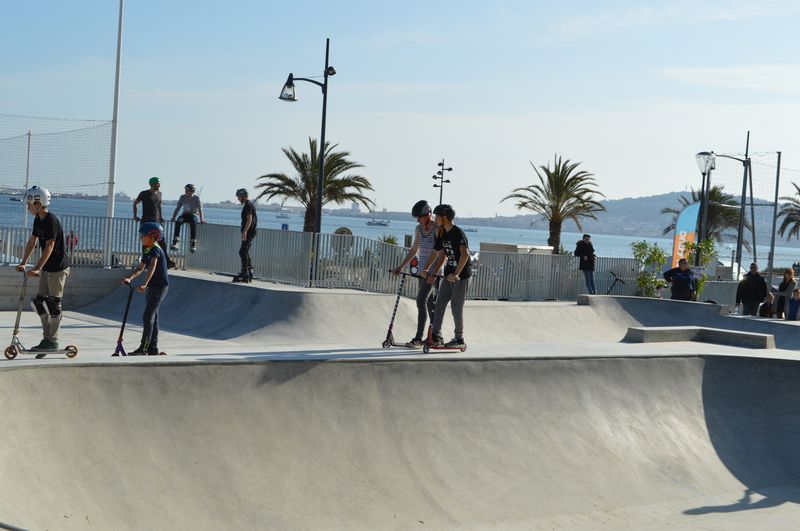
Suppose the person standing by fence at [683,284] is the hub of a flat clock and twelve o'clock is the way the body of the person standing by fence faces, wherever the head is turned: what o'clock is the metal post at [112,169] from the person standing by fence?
The metal post is roughly at 2 o'clock from the person standing by fence.

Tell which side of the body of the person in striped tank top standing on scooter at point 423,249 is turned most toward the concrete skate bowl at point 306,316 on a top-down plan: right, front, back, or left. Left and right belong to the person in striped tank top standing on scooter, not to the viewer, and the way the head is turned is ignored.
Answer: right

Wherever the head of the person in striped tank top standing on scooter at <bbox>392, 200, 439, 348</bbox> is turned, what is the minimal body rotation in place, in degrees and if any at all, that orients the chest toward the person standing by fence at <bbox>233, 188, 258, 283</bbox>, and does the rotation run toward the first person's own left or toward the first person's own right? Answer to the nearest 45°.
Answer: approximately 90° to the first person's own right

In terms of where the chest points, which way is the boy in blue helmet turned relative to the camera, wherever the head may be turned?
to the viewer's left

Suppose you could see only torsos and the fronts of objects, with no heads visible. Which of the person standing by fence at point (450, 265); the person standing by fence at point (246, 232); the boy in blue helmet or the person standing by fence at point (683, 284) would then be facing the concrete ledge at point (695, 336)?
the person standing by fence at point (683, 284)

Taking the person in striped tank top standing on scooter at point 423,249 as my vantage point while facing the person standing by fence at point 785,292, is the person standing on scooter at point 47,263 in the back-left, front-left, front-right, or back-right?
back-left

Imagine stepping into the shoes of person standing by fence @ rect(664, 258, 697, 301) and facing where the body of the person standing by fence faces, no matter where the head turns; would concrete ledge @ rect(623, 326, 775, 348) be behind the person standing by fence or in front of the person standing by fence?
in front

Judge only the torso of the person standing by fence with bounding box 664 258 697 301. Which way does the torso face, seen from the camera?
toward the camera

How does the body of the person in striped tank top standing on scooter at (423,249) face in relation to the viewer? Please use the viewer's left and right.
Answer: facing the viewer and to the left of the viewer

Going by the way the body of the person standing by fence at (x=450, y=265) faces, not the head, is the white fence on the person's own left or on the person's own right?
on the person's own right
